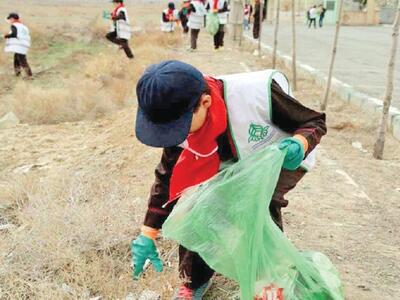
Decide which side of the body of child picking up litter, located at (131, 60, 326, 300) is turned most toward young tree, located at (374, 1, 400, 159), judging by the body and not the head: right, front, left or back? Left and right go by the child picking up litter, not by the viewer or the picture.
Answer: back

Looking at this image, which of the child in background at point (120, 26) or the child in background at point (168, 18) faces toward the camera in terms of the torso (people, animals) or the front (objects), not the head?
the child in background at point (168, 18)

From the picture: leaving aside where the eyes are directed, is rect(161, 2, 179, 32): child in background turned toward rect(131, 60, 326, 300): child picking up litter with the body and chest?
yes

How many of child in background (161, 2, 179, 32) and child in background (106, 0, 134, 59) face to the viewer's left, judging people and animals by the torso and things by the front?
1

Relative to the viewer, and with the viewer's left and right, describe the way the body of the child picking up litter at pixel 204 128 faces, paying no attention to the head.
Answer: facing the viewer and to the left of the viewer

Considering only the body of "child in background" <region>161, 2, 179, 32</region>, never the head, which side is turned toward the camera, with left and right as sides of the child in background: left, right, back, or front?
front

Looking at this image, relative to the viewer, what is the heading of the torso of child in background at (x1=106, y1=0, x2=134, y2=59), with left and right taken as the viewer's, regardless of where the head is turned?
facing to the left of the viewer

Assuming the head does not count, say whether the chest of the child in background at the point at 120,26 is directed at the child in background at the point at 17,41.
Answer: yes

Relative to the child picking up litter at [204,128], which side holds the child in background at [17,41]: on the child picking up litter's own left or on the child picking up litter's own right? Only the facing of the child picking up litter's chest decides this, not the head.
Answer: on the child picking up litter's own right

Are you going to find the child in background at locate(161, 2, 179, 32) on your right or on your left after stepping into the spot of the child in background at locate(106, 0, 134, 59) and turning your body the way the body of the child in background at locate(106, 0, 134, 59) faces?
on your right

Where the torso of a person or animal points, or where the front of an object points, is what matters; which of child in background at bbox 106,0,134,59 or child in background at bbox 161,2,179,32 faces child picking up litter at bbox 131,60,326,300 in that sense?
child in background at bbox 161,2,179,32

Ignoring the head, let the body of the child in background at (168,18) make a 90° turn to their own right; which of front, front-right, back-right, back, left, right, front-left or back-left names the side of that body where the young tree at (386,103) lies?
left

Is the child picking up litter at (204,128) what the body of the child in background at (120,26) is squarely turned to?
no

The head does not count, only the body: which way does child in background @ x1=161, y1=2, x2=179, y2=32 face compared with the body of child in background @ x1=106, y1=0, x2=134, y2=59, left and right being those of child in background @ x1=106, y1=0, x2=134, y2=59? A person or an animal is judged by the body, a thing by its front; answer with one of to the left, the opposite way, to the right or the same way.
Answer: to the left

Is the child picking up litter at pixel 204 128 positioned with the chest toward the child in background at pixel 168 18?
no
